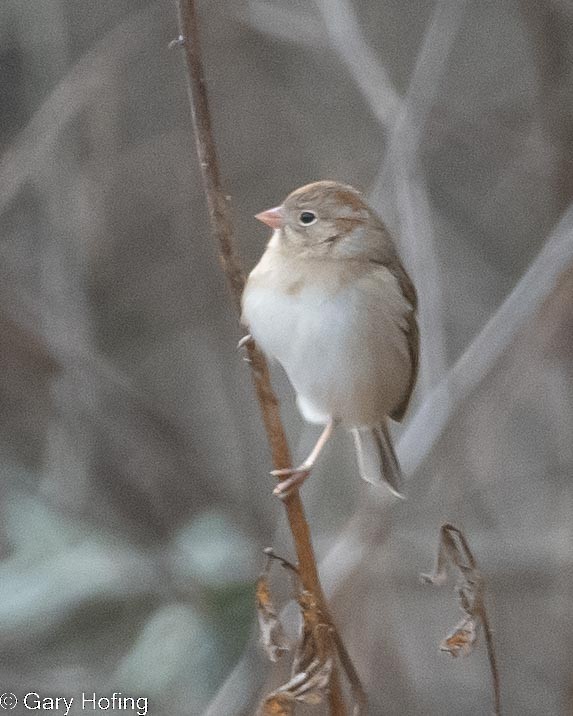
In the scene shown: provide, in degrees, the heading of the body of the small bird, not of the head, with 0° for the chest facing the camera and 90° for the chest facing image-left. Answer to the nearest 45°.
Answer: approximately 45°

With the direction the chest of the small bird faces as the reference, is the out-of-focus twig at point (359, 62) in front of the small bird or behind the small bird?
behind

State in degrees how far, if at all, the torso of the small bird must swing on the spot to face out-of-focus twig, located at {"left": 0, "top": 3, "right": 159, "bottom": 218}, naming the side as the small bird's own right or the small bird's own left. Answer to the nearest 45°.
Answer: approximately 135° to the small bird's own right

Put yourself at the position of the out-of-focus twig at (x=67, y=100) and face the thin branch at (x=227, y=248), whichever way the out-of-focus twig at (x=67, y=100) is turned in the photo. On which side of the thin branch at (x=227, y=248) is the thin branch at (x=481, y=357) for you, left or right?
left

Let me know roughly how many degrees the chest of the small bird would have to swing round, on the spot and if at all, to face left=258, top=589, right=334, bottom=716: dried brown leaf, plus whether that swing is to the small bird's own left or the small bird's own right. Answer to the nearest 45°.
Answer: approximately 45° to the small bird's own left
